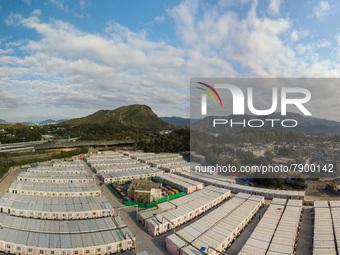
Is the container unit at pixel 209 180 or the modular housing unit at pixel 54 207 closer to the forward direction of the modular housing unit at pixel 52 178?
the modular housing unit

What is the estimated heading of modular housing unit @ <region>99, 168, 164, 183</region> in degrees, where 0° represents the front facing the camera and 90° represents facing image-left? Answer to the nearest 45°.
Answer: approximately 315°

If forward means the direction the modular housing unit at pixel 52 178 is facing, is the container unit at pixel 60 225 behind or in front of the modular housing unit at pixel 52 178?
in front

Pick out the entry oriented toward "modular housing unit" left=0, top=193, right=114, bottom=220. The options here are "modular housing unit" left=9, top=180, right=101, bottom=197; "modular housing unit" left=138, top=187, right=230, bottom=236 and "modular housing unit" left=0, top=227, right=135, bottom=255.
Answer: "modular housing unit" left=9, top=180, right=101, bottom=197

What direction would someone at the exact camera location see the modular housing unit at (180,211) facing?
facing the viewer and to the right of the viewer

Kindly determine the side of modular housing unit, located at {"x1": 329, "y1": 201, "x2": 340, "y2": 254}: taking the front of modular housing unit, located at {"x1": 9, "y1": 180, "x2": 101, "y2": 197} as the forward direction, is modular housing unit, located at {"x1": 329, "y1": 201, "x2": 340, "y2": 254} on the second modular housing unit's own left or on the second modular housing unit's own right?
on the second modular housing unit's own left

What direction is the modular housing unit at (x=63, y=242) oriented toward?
toward the camera

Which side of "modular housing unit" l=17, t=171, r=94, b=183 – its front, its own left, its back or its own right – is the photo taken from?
front

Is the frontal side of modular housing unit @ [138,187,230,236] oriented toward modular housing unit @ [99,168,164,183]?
no

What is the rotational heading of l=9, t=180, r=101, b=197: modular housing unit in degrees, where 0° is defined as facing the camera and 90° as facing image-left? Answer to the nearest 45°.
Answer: approximately 0°

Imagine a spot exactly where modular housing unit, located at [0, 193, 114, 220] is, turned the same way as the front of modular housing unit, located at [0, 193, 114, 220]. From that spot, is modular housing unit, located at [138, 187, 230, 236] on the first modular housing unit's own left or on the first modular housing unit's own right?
on the first modular housing unit's own left

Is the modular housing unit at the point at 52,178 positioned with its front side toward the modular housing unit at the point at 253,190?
no

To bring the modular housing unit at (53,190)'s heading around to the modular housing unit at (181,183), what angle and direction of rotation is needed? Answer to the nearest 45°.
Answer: approximately 90° to its left

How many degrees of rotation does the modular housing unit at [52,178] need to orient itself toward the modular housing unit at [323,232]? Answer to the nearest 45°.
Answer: approximately 45° to its left

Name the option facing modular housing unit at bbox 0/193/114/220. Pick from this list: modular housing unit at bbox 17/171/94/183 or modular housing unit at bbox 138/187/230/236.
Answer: modular housing unit at bbox 17/171/94/183

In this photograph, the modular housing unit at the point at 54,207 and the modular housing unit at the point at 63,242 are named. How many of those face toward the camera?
2

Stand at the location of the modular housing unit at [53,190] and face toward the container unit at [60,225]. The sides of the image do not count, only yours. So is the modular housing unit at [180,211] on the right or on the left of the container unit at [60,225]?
left

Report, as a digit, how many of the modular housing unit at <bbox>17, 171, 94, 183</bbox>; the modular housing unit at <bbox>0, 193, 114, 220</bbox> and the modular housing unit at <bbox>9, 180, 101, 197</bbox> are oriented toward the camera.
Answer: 3

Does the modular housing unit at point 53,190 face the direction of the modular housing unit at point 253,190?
no
